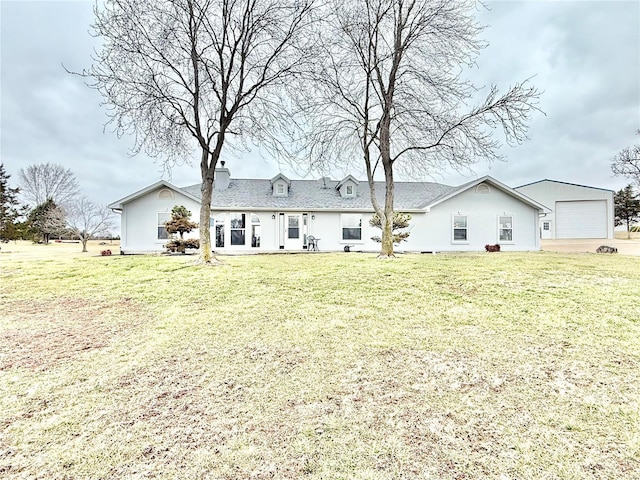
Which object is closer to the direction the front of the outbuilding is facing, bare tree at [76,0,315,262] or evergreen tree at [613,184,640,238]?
the bare tree

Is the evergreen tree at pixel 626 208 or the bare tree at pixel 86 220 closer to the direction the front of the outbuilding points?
the bare tree

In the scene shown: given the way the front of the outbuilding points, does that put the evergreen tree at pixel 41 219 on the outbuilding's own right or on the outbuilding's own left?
on the outbuilding's own right

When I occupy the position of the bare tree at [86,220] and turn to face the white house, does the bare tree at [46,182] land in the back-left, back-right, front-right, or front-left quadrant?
back-left

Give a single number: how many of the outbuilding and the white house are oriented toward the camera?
2

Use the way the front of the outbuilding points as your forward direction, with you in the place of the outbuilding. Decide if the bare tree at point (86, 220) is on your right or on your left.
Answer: on your right

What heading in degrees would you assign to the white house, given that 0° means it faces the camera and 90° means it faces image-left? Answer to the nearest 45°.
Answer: approximately 0°

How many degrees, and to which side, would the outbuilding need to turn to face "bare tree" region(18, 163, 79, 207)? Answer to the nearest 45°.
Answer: approximately 45° to its right

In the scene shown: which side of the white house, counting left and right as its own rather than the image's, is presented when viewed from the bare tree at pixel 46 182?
right

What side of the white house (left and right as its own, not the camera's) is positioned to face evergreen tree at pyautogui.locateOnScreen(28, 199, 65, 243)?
right
